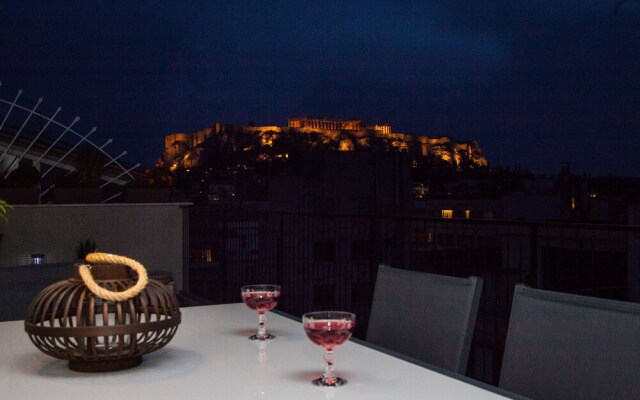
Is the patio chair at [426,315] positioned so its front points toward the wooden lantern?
yes

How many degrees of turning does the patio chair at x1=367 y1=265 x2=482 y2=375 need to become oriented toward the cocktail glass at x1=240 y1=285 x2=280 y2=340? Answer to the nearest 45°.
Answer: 0° — it already faces it

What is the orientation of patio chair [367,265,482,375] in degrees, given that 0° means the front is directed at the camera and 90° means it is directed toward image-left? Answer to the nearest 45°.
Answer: approximately 45°

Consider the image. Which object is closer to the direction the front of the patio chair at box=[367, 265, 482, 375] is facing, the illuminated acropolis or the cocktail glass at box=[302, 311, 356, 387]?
the cocktail glass

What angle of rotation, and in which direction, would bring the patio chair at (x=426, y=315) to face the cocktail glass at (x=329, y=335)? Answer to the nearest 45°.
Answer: approximately 45° to its left

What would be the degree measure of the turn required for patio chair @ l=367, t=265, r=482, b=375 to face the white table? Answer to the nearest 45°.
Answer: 0° — it already faces it

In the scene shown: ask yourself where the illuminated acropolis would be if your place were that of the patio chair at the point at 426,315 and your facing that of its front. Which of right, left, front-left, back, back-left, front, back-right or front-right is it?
back-right
